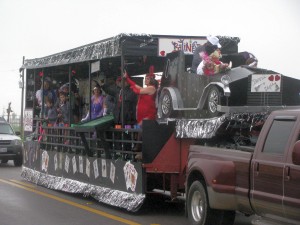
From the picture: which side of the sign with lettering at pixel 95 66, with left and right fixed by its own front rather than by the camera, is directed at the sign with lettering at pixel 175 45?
left

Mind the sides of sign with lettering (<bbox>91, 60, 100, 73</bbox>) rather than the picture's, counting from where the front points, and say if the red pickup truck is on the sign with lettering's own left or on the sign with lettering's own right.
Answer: on the sign with lettering's own left

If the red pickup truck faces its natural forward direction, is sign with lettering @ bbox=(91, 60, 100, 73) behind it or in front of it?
behind

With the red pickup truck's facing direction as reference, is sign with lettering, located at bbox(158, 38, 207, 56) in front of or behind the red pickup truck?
behind

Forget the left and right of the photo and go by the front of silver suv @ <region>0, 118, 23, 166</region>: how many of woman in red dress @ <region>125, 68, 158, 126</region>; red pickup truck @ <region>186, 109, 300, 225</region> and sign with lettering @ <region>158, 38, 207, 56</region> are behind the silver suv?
0

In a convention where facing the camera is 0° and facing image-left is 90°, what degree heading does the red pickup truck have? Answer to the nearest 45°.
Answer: approximately 315°

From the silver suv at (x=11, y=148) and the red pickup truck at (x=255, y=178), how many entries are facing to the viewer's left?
0

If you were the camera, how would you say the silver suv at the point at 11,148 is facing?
facing the viewer

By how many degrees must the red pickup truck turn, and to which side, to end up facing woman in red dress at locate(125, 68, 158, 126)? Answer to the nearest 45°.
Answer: approximately 180°

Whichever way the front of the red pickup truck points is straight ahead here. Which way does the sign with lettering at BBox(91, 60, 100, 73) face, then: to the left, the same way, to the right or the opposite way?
to the right

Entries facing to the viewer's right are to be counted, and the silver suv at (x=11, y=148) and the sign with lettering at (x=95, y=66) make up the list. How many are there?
0
